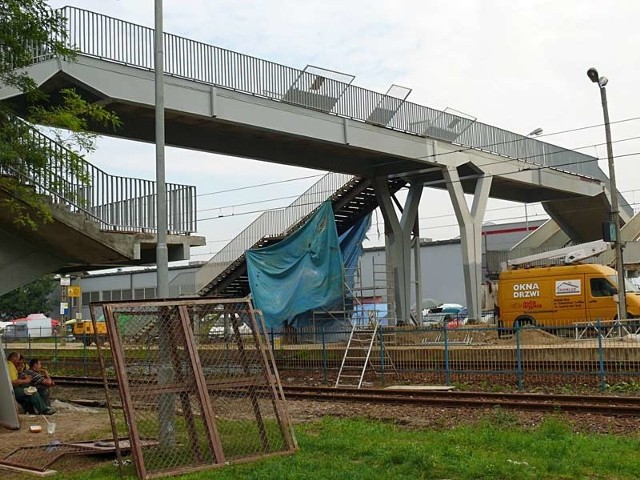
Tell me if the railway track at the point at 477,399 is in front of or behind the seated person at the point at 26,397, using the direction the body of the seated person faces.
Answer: in front

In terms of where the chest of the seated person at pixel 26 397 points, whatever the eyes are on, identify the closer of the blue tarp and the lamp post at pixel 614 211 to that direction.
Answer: the lamp post

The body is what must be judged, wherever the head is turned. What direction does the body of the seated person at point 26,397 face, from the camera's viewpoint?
to the viewer's right

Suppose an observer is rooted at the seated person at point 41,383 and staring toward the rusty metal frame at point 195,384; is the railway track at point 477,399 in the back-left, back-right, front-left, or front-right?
front-left

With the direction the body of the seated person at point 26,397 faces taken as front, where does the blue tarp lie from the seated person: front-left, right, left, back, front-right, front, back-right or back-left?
front-left

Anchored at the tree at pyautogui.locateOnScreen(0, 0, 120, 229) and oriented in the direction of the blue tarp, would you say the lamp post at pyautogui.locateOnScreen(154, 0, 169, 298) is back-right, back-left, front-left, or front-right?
front-right

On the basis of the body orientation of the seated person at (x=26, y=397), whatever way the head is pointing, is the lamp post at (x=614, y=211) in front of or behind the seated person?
in front

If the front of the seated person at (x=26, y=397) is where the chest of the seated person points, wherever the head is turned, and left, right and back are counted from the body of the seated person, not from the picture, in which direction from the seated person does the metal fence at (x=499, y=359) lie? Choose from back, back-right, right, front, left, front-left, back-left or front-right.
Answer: front
